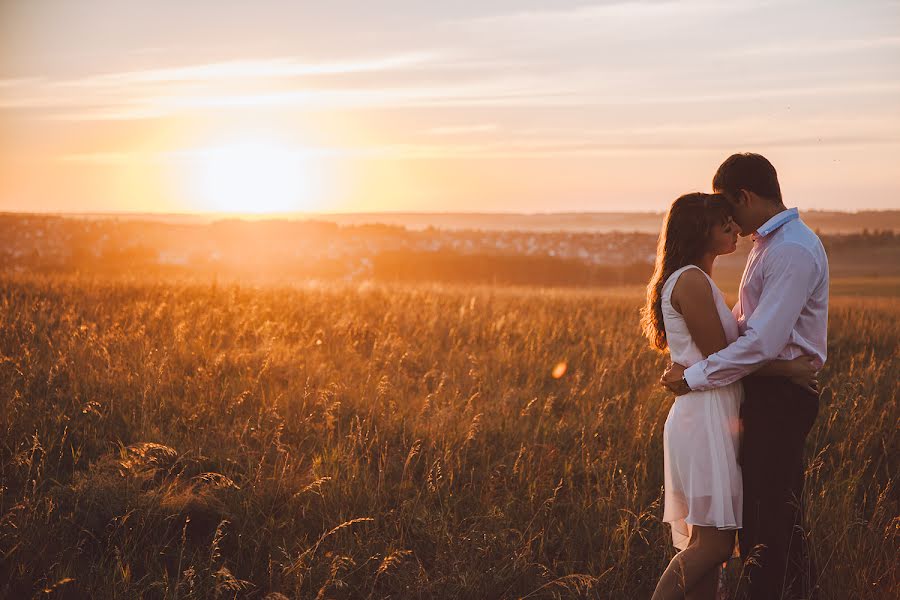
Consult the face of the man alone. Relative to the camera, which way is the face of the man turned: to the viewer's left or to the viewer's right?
to the viewer's left

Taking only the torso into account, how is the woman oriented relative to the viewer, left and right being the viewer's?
facing to the right of the viewer

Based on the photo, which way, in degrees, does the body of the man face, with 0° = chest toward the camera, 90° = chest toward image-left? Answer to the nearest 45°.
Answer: approximately 90°

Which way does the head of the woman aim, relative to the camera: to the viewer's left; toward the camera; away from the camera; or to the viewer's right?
to the viewer's right

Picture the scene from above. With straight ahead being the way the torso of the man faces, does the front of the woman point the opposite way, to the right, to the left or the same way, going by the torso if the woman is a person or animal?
the opposite way
